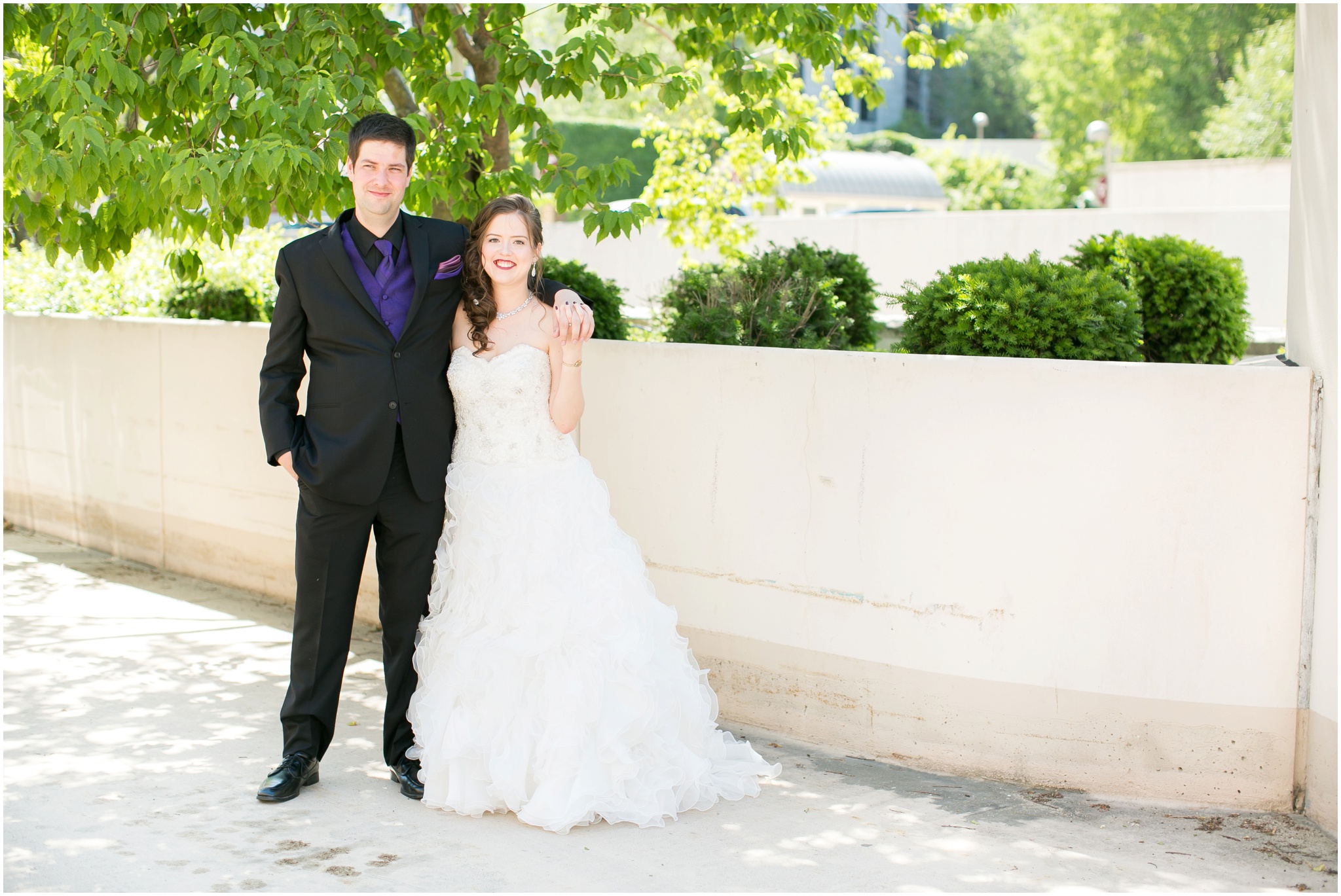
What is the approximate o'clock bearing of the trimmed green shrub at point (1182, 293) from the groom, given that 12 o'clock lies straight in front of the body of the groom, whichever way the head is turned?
The trimmed green shrub is roughly at 8 o'clock from the groom.

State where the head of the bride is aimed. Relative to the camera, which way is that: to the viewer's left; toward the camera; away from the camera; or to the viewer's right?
toward the camera

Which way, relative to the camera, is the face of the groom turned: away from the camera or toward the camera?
toward the camera

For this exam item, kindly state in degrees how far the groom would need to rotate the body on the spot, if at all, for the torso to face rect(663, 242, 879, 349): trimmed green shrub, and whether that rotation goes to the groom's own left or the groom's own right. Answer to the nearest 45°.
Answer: approximately 135° to the groom's own left

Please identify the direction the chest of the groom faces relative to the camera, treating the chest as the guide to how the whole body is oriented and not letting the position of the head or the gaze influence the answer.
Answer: toward the camera
